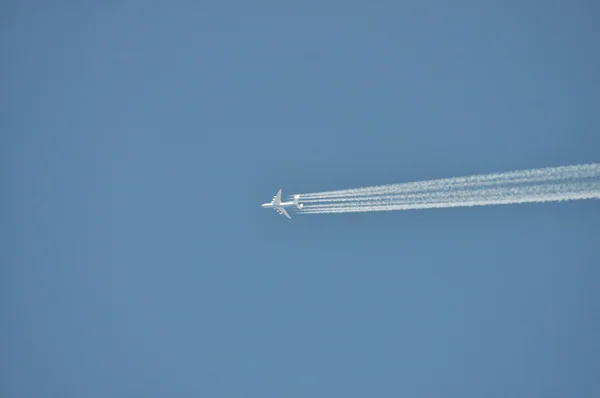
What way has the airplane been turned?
to the viewer's left

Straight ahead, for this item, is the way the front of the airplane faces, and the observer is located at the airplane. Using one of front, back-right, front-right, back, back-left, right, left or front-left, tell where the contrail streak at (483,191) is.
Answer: back-left

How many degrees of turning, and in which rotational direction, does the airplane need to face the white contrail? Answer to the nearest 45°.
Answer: approximately 135° to its left

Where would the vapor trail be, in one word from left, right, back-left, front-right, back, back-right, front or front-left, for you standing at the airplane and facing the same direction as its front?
back-left
